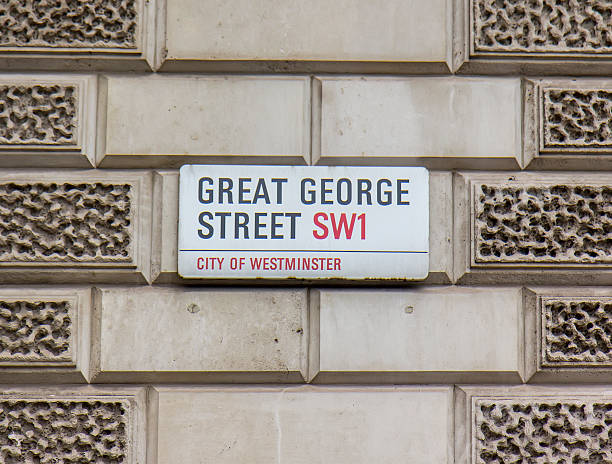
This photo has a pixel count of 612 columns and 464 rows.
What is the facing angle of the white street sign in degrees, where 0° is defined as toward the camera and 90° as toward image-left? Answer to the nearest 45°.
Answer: approximately 0°
